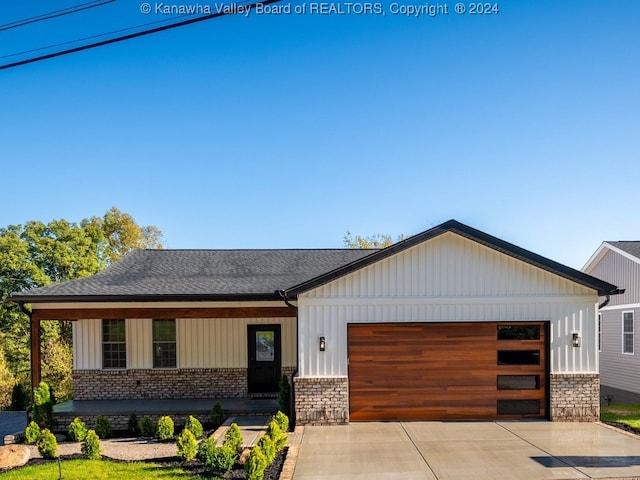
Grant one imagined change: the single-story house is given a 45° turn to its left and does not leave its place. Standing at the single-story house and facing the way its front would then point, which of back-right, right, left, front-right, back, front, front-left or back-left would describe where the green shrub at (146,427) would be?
back-right

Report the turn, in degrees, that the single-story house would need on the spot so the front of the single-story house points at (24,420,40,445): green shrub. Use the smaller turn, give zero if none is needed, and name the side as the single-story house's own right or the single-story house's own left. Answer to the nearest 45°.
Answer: approximately 90° to the single-story house's own right

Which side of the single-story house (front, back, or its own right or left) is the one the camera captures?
front

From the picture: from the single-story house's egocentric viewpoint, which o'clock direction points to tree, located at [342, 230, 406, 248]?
The tree is roughly at 6 o'clock from the single-story house.

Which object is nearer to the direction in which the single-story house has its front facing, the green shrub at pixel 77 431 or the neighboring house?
the green shrub

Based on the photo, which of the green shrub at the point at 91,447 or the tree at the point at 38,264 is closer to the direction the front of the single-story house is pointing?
the green shrub
